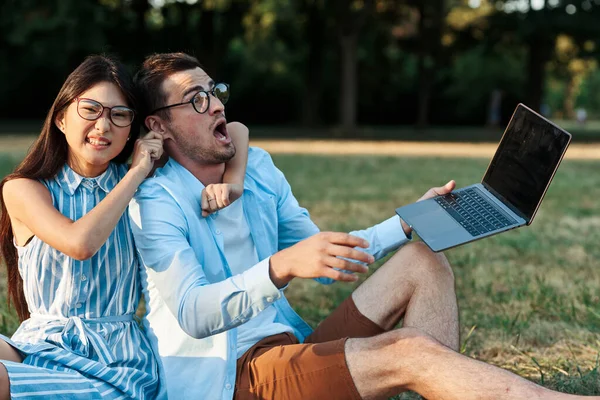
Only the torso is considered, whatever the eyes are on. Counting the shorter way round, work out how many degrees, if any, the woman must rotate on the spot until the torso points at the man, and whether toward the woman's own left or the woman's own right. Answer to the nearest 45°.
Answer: approximately 90° to the woman's own left

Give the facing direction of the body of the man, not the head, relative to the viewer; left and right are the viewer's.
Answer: facing the viewer and to the right of the viewer

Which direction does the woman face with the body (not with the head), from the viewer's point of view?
toward the camera

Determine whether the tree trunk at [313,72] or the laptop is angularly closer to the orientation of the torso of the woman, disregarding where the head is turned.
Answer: the laptop

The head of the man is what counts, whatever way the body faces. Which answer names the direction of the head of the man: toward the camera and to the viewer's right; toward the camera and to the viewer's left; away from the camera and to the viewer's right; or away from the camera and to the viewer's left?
toward the camera and to the viewer's right

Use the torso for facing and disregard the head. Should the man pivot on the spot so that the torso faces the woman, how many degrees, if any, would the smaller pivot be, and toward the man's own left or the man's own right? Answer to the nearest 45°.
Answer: approximately 135° to the man's own right

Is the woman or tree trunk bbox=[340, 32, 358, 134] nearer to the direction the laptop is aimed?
the woman

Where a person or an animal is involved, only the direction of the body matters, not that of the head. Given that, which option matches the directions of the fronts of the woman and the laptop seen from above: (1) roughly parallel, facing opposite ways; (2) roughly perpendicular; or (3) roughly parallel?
roughly perpendicular

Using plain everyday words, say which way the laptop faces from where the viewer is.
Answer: facing the viewer and to the left of the viewer

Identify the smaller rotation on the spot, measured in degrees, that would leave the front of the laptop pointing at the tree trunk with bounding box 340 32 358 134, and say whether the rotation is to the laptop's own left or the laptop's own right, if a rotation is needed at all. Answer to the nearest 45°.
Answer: approximately 135° to the laptop's own right

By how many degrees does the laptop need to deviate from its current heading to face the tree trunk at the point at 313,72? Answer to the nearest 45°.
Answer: approximately 135° to its right

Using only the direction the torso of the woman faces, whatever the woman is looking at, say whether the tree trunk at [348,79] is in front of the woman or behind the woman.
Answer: behind

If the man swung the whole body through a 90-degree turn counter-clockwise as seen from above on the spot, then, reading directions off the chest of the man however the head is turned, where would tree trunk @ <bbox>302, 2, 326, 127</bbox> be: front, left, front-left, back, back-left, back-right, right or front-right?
front-left

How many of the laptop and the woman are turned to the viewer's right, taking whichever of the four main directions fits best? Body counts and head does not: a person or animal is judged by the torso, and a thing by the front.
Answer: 0

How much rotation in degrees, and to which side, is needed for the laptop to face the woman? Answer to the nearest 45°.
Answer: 0° — it already faces them

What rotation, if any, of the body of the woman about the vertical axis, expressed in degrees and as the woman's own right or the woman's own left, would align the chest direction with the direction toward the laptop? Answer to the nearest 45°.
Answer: approximately 90° to the woman's own left

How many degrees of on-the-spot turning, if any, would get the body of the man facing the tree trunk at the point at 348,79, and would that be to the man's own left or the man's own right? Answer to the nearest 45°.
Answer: approximately 135° to the man's own left

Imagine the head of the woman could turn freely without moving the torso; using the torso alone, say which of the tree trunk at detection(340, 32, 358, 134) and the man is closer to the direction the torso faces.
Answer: the man
